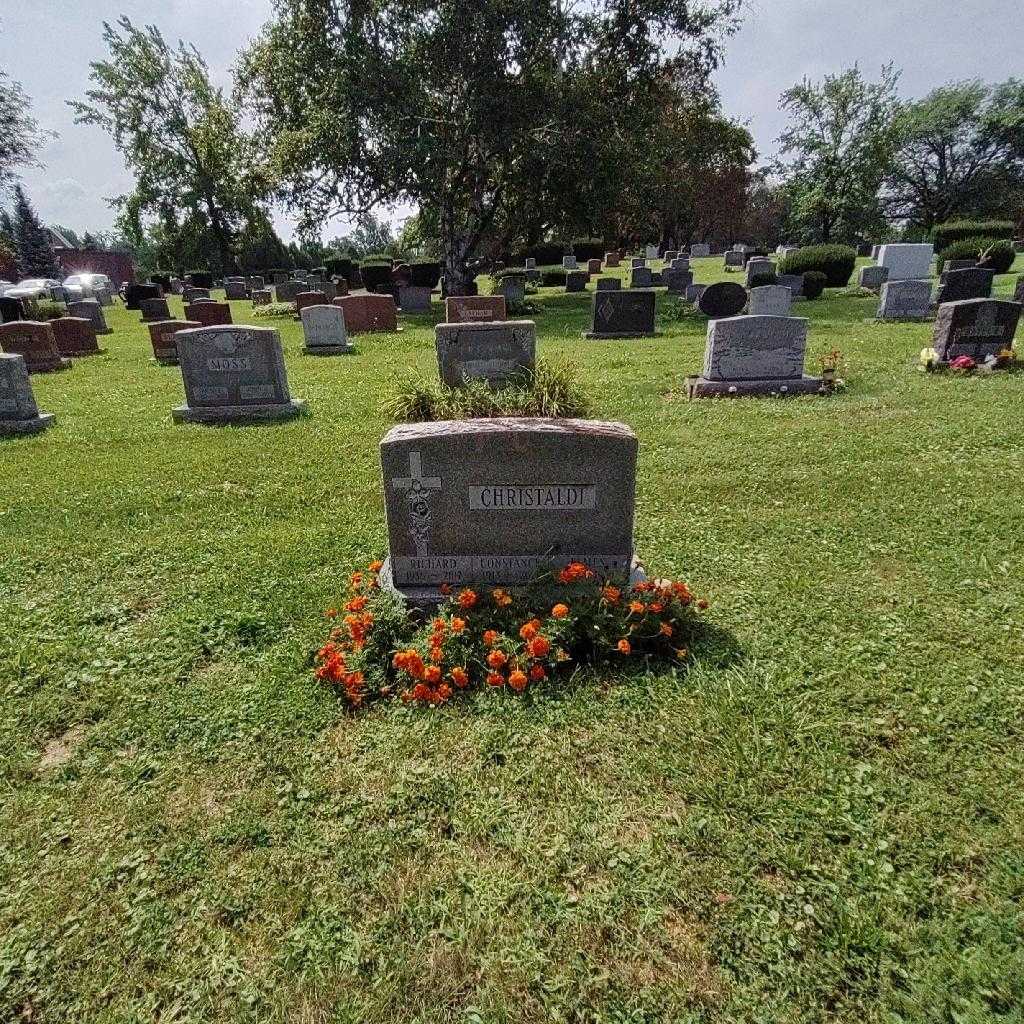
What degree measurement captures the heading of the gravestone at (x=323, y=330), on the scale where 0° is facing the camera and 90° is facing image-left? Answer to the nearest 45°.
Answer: approximately 0°

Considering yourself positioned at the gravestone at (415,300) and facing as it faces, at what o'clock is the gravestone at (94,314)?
the gravestone at (94,314) is roughly at 3 o'clock from the gravestone at (415,300).

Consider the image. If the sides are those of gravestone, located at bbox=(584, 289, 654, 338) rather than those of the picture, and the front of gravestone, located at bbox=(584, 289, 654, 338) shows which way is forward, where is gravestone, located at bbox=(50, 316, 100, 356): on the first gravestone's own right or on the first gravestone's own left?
on the first gravestone's own right

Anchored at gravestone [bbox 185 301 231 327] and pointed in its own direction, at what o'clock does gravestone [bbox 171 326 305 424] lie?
gravestone [bbox 171 326 305 424] is roughly at 12 o'clock from gravestone [bbox 185 301 231 327].

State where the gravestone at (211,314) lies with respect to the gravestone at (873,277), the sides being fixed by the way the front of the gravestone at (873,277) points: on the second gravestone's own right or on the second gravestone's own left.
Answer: on the second gravestone's own right

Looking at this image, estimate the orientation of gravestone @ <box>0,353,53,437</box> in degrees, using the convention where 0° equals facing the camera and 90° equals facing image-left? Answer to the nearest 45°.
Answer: approximately 0°

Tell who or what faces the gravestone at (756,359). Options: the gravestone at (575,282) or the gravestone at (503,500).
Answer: the gravestone at (575,282)

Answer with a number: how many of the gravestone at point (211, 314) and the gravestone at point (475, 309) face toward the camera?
2
